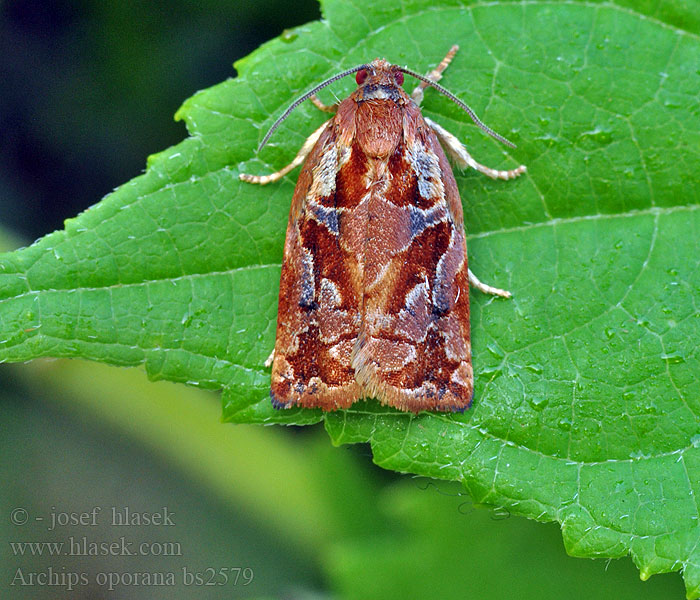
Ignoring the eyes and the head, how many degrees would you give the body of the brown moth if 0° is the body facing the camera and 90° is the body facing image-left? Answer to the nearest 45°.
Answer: approximately 180°
